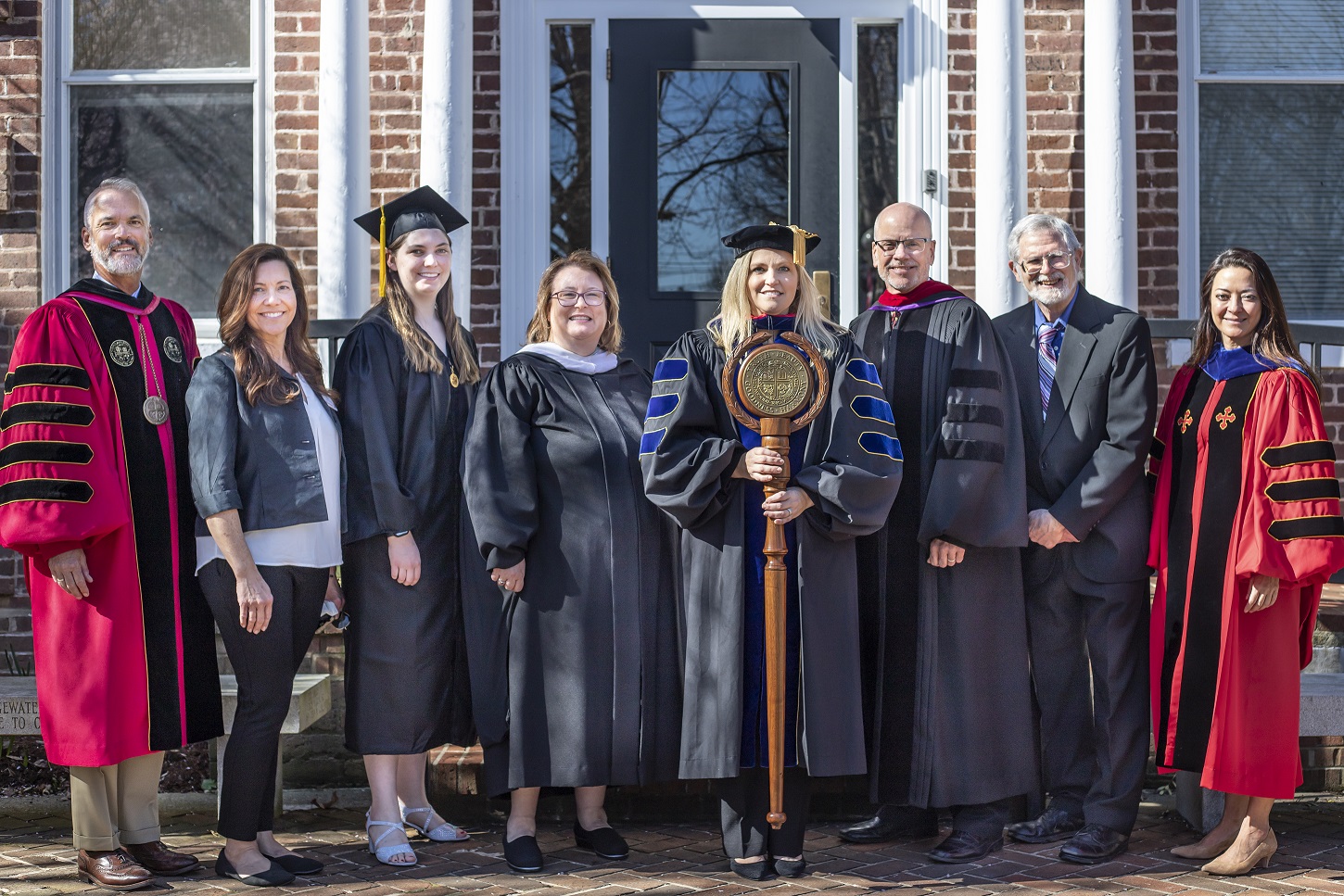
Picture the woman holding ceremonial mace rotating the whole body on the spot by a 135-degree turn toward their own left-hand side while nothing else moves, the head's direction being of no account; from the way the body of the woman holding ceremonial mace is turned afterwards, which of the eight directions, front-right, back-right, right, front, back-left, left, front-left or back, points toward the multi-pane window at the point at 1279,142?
front

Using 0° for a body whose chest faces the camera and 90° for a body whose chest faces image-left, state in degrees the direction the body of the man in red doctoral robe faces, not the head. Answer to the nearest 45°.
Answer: approximately 315°

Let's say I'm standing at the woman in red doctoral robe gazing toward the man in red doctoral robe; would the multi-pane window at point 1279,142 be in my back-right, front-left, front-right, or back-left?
back-right

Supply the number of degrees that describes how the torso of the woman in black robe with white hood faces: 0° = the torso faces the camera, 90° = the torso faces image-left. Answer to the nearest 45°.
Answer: approximately 315°

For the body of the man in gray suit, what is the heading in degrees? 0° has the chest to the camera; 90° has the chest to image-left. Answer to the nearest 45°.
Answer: approximately 45°

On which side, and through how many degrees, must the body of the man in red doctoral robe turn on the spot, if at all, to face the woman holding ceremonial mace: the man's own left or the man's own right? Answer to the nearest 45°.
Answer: approximately 45° to the man's own left

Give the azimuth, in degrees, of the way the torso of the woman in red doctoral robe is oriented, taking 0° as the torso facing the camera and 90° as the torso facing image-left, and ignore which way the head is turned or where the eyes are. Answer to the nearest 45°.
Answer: approximately 45°

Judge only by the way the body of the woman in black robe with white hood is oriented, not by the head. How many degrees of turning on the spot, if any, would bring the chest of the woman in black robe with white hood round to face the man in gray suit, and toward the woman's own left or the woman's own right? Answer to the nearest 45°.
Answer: approximately 45° to the woman's own left
